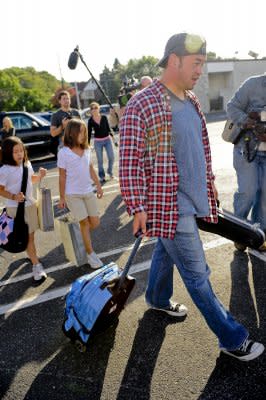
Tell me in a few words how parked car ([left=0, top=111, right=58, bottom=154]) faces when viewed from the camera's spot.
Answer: facing to the right of the viewer

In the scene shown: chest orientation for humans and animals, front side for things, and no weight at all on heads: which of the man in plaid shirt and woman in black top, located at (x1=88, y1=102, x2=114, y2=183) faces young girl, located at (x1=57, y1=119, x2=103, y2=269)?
the woman in black top

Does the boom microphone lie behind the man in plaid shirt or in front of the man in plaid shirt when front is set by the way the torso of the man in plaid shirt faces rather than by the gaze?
behind

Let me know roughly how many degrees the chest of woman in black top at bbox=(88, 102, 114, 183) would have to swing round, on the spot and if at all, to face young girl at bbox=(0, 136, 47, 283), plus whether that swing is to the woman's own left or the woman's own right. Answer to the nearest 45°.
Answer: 0° — they already face them

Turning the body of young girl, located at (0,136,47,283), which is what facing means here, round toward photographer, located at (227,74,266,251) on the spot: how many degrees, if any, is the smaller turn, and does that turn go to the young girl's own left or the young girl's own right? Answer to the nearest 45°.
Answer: approximately 45° to the young girl's own left

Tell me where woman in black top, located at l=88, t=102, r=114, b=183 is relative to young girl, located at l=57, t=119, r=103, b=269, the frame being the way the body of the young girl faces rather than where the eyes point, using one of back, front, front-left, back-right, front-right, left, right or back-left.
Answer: back-left
